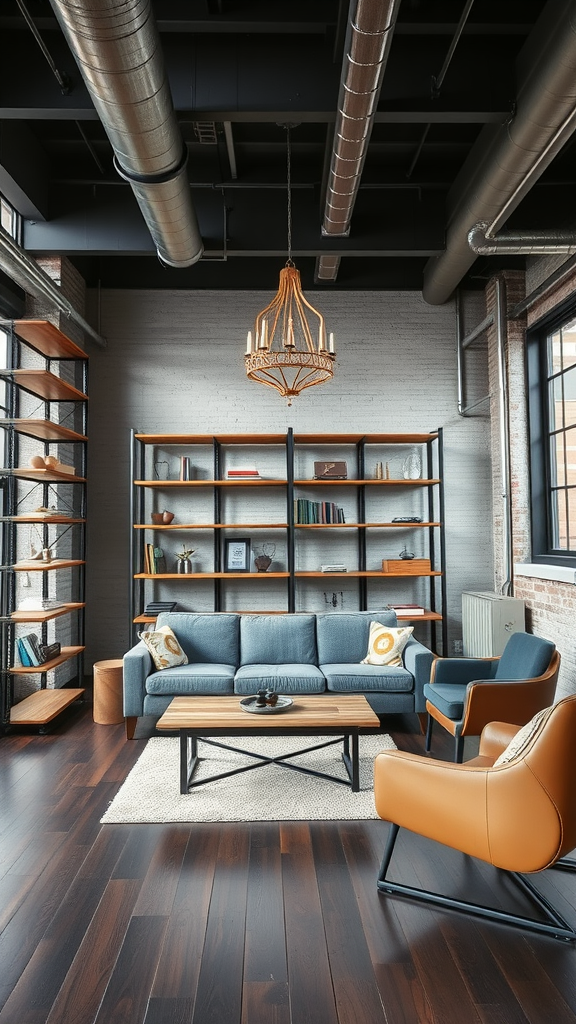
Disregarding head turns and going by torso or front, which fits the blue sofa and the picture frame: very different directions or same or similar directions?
same or similar directions

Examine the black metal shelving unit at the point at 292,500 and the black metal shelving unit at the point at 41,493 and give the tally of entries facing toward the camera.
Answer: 1

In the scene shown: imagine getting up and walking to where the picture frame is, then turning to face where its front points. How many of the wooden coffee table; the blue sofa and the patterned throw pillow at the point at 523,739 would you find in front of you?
3

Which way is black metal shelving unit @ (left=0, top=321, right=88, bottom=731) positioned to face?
to the viewer's right

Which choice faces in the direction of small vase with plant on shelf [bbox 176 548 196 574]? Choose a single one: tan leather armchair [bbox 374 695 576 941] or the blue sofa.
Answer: the tan leather armchair

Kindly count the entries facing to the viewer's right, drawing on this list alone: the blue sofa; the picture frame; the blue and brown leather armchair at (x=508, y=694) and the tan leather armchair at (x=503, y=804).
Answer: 0

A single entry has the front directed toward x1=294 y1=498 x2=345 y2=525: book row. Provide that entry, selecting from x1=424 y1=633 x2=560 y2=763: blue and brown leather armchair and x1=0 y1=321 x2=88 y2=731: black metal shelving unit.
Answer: the black metal shelving unit

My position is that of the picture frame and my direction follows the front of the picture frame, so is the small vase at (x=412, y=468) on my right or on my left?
on my left

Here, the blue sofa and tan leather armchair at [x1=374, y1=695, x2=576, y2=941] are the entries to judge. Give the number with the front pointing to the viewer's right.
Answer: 0

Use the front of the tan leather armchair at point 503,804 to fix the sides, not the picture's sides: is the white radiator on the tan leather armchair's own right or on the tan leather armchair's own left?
on the tan leather armchair's own right

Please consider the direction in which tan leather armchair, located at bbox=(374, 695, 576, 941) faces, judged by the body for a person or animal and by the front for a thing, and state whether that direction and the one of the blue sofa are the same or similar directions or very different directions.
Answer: very different directions

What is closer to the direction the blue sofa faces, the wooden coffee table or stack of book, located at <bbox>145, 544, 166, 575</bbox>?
the wooden coffee table

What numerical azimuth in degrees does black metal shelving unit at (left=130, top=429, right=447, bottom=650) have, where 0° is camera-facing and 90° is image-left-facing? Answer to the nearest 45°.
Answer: approximately 0°

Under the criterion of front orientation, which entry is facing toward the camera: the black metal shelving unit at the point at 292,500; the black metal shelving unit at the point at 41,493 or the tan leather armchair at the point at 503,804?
the black metal shelving unit at the point at 292,500

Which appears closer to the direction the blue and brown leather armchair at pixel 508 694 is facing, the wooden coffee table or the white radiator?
the wooden coffee table

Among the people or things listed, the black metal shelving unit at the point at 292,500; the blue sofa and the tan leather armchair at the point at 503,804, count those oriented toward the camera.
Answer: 2

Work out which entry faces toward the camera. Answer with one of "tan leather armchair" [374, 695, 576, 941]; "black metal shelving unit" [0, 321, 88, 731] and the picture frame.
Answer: the picture frame

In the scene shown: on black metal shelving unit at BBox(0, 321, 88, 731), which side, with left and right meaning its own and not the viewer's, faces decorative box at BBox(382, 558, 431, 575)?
front

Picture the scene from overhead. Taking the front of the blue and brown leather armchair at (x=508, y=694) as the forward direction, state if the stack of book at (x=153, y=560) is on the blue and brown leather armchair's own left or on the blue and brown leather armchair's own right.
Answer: on the blue and brown leather armchair's own right

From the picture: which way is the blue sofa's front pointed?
toward the camera

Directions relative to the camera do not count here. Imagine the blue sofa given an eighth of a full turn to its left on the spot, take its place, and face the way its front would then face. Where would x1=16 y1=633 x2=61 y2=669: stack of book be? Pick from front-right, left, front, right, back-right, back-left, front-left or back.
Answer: back-right

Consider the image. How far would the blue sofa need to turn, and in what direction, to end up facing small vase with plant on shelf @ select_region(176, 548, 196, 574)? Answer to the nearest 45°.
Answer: approximately 135° to its right
